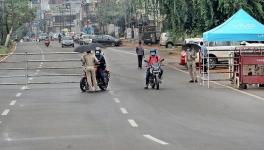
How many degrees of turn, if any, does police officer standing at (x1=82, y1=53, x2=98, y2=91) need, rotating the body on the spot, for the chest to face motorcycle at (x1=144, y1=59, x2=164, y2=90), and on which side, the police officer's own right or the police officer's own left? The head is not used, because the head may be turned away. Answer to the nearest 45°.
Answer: approximately 90° to the police officer's own right

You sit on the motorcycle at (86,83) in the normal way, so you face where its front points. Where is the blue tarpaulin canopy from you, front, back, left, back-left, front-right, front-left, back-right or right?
back-left

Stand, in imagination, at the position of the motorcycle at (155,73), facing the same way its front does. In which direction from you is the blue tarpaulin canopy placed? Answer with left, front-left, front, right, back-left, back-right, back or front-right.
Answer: left

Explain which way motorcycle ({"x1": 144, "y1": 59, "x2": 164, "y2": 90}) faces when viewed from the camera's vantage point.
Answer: facing the viewer

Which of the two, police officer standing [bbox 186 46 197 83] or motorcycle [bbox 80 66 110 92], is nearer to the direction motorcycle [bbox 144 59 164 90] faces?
the motorcycle

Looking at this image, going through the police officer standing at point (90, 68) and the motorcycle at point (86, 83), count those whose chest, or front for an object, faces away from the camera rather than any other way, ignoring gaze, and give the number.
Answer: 1

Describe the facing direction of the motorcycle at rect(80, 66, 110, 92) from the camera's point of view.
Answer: facing the viewer and to the left of the viewer

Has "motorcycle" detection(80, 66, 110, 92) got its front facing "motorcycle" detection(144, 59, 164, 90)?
no

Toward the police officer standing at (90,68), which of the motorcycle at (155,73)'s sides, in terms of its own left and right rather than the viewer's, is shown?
right

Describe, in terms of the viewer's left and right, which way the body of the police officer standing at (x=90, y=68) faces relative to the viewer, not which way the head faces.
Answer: facing away from the viewer

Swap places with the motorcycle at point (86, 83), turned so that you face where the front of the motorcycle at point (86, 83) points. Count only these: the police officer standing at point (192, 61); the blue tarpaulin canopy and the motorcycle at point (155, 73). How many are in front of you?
0

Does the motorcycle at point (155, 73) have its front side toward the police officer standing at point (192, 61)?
no

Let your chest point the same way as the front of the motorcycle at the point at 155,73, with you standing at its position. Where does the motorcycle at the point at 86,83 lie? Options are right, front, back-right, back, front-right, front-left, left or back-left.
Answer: right
